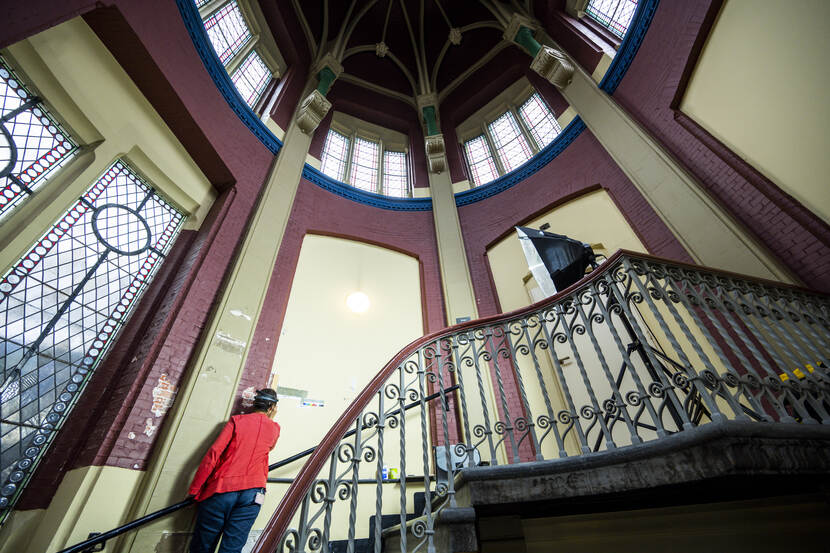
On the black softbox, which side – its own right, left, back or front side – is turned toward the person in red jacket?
front

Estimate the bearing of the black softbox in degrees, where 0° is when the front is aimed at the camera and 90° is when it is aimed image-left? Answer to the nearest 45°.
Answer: approximately 90°

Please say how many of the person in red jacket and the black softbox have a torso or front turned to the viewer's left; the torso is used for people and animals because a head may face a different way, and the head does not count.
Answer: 1

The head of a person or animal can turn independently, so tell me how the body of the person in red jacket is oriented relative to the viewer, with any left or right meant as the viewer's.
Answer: facing away from the viewer
